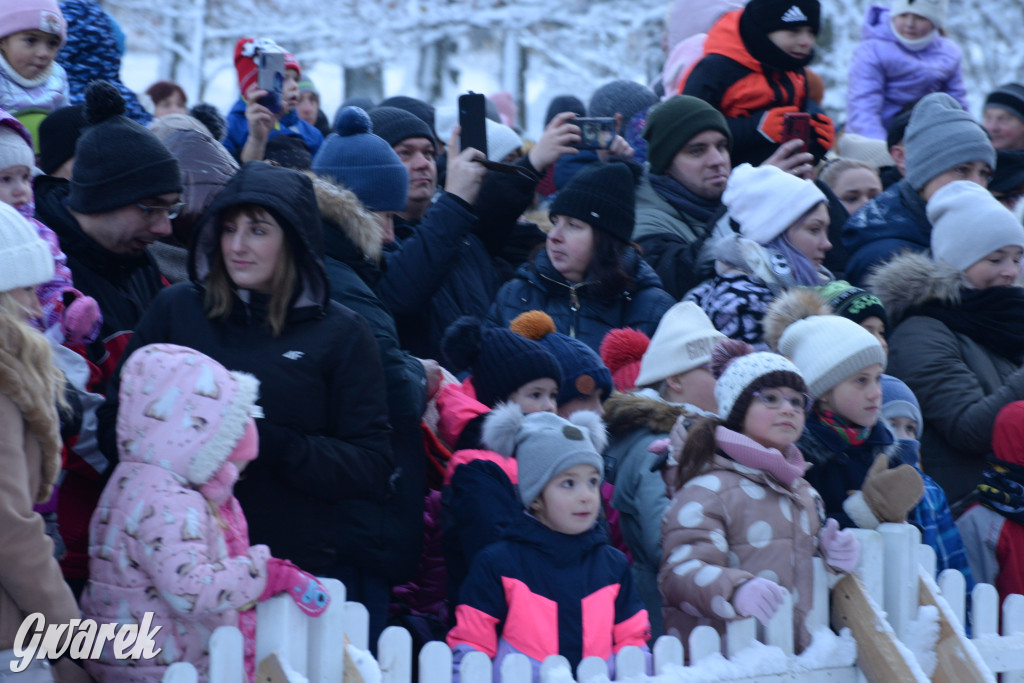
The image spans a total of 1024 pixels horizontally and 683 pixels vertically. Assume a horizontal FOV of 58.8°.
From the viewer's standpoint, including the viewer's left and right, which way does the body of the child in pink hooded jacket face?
facing to the right of the viewer

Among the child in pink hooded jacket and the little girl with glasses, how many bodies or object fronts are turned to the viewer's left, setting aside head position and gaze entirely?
0

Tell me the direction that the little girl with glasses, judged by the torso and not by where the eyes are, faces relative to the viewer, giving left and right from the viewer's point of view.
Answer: facing the viewer and to the right of the viewer

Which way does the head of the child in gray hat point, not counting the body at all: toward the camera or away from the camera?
toward the camera

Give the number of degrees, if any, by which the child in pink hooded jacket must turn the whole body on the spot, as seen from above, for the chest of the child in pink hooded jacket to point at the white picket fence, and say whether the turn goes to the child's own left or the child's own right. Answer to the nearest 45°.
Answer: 0° — they already face it

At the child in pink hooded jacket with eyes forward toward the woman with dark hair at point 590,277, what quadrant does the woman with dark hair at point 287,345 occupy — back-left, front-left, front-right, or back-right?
front-left

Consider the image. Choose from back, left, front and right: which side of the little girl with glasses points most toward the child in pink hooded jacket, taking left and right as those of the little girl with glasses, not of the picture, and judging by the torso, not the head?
right

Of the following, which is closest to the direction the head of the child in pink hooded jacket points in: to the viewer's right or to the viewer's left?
to the viewer's right

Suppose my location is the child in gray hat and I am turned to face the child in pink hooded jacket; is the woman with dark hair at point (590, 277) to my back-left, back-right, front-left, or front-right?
back-right

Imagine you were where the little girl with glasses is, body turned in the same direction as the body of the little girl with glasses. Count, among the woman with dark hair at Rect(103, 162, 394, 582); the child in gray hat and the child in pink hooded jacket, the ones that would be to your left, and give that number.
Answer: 0

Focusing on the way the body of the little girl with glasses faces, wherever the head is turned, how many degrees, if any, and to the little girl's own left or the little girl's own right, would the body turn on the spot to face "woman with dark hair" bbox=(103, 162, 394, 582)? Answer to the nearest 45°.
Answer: approximately 135° to the little girl's own right
